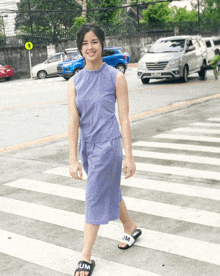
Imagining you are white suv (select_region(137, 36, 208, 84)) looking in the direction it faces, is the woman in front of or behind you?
in front

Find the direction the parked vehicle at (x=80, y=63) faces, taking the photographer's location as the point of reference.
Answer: facing the viewer and to the left of the viewer

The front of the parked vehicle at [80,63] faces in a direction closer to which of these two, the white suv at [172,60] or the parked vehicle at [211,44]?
the white suv

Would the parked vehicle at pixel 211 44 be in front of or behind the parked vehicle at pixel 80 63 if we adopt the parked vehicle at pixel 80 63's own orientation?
behind

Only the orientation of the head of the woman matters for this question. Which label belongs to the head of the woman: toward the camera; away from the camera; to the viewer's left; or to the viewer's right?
toward the camera

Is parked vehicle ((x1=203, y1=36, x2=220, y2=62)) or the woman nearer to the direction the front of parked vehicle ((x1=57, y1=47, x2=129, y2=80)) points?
the woman

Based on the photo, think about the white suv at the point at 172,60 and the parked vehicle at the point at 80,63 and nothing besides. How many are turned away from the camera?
0

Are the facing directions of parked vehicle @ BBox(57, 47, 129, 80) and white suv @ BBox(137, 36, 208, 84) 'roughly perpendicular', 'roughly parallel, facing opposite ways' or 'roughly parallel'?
roughly parallel

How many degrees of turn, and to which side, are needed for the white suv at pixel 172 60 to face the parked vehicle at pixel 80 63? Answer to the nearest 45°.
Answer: approximately 90° to its right

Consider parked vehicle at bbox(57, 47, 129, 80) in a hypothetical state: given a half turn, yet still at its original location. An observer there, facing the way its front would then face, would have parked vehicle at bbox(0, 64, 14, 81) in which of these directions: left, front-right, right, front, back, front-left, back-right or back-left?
left

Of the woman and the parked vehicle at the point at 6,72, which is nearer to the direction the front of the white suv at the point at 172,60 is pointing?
the woman

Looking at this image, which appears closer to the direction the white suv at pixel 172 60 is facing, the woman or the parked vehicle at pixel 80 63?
the woman

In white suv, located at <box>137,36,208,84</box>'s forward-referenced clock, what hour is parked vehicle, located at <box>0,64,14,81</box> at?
The parked vehicle is roughly at 3 o'clock from the white suv.
